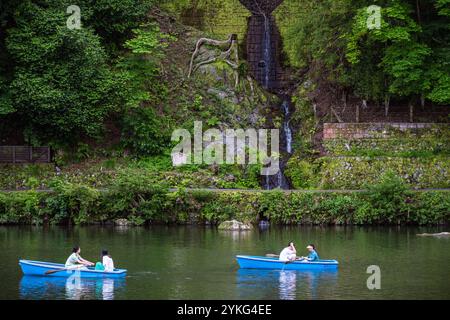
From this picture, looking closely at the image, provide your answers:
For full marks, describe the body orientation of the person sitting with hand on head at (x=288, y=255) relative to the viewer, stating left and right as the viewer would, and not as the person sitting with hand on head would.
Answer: facing to the right of the viewer

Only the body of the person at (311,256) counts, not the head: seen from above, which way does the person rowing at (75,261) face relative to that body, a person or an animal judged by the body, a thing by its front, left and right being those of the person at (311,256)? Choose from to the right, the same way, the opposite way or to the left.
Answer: the opposite way

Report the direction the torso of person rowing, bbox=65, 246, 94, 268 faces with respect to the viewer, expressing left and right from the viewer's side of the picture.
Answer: facing to the right of the viewer

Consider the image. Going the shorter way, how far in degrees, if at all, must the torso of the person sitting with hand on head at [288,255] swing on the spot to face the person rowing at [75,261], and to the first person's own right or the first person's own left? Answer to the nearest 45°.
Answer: approximately 180°

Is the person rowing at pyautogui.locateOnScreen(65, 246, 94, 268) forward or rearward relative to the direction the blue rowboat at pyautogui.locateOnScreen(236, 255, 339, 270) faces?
forward

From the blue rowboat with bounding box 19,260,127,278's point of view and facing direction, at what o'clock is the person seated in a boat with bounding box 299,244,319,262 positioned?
The person seated in a boat is roughly at 6 o'clock from the blue rowboat.

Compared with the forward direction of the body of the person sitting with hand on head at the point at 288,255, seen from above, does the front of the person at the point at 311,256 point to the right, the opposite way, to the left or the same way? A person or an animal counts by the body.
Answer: the opposite way

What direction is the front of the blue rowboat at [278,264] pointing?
to the viewer's left

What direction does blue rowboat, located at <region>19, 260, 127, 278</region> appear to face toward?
to the viewer's left

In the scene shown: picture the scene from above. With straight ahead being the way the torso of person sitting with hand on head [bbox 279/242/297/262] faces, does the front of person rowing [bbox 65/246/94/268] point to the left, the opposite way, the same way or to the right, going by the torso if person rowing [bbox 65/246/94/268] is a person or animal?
the same way

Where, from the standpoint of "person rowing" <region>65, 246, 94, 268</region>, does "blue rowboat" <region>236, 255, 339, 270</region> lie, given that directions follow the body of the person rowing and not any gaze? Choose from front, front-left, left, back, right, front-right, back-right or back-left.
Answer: front

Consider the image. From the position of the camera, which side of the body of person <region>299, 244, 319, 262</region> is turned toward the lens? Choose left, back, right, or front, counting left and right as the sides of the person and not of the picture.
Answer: left

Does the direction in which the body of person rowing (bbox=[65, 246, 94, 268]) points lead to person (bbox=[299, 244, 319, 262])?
yes

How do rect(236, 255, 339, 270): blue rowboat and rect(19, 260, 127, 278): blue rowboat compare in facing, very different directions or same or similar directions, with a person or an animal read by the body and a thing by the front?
same or similar directions

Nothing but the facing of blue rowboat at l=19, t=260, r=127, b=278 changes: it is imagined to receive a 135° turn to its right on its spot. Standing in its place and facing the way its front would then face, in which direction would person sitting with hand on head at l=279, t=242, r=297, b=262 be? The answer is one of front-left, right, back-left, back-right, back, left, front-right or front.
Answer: front-right
